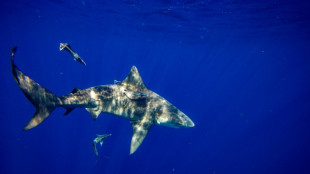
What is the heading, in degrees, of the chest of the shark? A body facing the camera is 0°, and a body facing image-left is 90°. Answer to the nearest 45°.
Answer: approximately 270°
